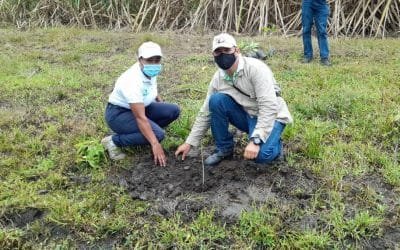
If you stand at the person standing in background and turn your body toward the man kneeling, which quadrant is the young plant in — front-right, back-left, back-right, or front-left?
front-right

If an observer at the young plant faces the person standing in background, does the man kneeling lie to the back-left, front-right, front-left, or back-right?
front-right

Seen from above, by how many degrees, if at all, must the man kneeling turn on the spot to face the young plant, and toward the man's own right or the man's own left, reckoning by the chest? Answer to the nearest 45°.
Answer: approximately 45° to the man's own right

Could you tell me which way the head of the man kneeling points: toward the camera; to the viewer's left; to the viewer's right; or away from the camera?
toward the camera

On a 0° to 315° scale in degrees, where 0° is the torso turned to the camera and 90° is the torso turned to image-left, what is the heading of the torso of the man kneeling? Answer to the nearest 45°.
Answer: approximately 45°

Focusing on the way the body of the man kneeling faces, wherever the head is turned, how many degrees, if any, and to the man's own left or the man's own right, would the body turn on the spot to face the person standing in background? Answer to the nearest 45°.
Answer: approximately 135° to the man's own right

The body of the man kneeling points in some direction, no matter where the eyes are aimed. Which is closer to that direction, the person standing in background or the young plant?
the young plant
